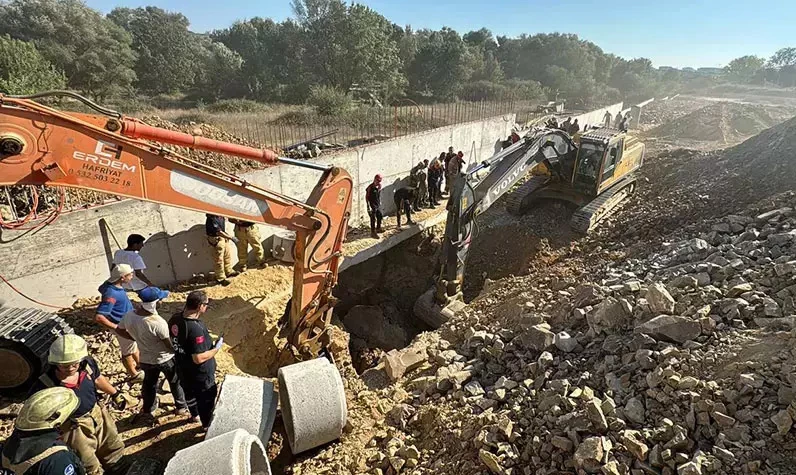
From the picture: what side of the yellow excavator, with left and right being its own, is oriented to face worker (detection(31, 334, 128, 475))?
front

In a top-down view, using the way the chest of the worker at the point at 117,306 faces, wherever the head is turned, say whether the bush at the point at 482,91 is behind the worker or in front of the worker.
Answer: in front

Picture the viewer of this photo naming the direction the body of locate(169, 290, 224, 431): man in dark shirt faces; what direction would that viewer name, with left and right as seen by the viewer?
facing away from the viewer and to the right of the viewer

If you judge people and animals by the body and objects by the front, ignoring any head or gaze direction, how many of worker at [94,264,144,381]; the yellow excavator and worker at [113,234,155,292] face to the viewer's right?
2

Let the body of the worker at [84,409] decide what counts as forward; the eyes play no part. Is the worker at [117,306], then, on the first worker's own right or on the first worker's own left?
on the first worker's own left

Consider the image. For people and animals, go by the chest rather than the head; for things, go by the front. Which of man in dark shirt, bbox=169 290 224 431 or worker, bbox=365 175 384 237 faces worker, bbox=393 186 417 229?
the man in dark shirt

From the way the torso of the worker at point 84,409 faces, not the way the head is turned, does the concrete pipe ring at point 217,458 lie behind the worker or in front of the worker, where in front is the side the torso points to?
in front

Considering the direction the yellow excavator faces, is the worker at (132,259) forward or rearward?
forward

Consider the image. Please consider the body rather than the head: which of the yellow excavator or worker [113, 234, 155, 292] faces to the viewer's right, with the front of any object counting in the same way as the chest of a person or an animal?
the worker

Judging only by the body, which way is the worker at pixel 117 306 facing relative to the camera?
to the viewer's right

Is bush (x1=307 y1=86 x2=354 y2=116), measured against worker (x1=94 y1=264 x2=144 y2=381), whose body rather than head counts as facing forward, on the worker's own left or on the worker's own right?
on the worker's own left

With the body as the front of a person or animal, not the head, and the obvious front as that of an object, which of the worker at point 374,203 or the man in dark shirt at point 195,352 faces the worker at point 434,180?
the man in dark shirt

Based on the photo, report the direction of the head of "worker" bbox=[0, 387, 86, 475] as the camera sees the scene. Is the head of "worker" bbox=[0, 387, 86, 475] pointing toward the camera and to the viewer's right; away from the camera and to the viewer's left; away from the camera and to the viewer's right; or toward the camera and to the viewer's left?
away from the camera and to the viewer's right
